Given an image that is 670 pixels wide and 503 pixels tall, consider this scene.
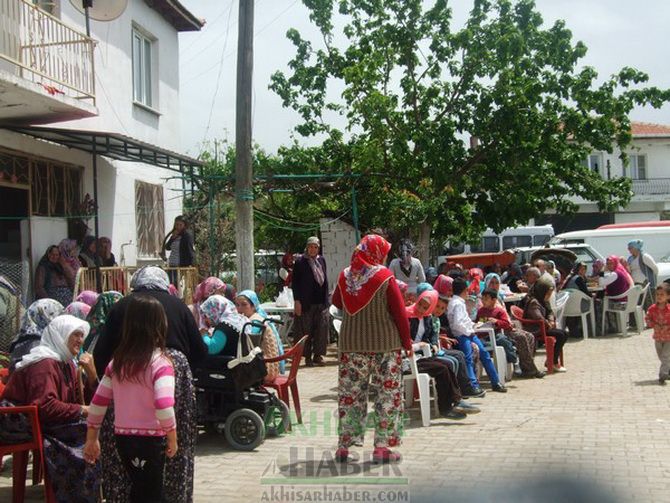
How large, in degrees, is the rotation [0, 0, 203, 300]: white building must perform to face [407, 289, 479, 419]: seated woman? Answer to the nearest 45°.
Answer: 0° — it already faces them

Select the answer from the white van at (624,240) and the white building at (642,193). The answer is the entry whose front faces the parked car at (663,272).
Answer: the white building

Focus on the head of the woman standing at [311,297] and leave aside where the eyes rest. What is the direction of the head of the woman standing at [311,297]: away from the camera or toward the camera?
toward the camera

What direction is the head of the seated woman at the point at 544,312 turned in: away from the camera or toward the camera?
toward the camera

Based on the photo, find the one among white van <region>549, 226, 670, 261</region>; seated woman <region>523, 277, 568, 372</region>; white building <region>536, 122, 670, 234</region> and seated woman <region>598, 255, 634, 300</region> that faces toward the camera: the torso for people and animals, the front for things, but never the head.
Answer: the white building

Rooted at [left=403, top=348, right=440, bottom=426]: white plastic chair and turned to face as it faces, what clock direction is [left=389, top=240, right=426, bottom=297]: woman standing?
The woman standing is roughly at 9 o'clock from the white plastic chair.

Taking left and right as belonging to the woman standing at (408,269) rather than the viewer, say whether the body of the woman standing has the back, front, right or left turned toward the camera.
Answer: front

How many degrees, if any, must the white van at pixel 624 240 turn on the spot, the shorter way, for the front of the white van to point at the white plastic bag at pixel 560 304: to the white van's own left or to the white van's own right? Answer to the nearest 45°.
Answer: approximately 90° to the white van's own left

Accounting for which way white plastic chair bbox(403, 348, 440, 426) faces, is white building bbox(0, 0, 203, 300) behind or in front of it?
behind

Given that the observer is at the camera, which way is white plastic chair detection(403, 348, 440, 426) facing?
facing to the right of the viewer

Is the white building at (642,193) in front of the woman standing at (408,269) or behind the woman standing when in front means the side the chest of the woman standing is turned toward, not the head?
behind

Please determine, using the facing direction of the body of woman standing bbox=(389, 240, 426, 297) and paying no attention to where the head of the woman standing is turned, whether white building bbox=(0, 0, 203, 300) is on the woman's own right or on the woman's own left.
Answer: on the woman's own right

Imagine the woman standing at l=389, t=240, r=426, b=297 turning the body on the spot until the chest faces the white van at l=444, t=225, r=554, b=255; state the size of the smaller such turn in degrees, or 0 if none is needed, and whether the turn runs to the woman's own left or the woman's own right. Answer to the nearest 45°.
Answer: approximately 180°

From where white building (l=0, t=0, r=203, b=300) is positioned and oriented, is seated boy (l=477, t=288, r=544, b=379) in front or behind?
in front
